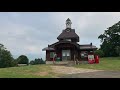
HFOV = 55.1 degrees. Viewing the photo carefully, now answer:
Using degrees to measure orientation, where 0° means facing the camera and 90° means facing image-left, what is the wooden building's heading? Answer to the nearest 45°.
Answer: approximately 0°
